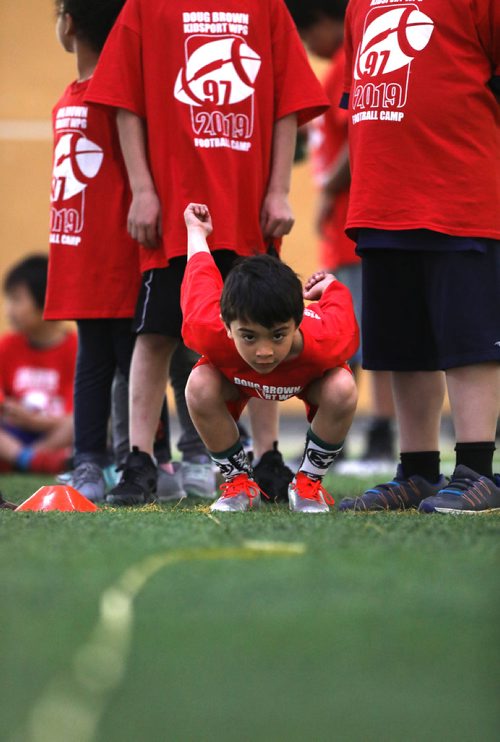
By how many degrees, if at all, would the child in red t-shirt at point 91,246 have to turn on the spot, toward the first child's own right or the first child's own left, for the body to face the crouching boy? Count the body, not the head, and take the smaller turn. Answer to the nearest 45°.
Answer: approximately 90° to the first child's own left

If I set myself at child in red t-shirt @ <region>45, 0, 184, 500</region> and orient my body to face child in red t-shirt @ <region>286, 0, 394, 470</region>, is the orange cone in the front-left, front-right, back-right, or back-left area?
back-right

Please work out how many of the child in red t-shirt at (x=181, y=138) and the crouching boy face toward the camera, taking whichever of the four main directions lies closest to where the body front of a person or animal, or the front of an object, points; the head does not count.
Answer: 2

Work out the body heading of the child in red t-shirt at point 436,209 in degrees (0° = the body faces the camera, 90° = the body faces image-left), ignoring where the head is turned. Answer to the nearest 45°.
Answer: approximately 45°

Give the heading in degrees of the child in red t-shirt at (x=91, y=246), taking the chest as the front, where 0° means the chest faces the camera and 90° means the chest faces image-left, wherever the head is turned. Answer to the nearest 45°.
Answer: approximately 45°

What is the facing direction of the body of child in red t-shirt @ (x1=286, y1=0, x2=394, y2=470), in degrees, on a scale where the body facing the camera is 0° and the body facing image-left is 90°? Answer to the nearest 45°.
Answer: approximately 45°

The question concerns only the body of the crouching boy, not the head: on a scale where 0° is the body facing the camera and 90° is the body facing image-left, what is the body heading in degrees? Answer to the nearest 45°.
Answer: approximately 0°
